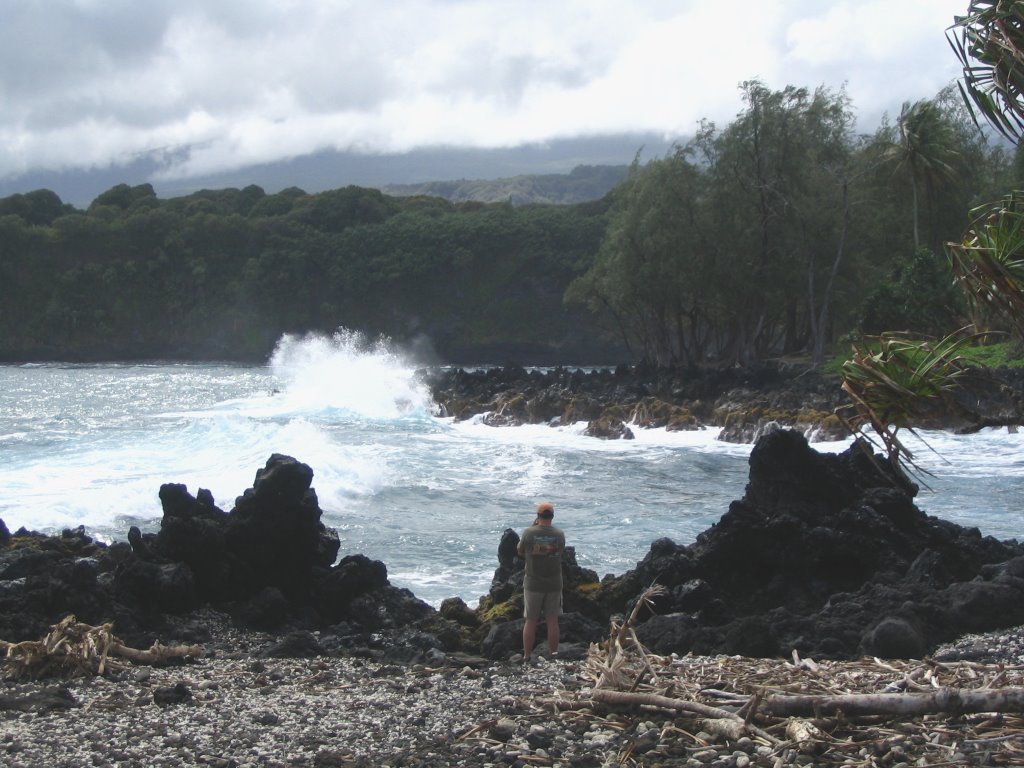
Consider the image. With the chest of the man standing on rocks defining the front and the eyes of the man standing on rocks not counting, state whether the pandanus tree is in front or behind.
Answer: behind

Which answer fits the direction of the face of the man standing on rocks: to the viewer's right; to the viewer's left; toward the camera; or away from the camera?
away from the camera

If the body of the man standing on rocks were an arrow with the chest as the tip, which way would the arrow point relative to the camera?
away from the camera

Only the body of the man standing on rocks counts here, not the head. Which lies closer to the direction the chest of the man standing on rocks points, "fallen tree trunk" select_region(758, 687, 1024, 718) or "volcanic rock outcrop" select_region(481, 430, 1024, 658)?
the volcanic rock outcrop

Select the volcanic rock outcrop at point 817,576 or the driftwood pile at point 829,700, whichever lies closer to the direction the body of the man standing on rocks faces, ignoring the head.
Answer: the volcanic rock outcrop

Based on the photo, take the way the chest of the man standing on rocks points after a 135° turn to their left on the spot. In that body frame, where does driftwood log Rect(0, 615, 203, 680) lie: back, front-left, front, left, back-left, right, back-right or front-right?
front-right

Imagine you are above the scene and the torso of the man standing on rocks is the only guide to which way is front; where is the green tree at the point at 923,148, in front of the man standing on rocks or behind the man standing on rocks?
in front
